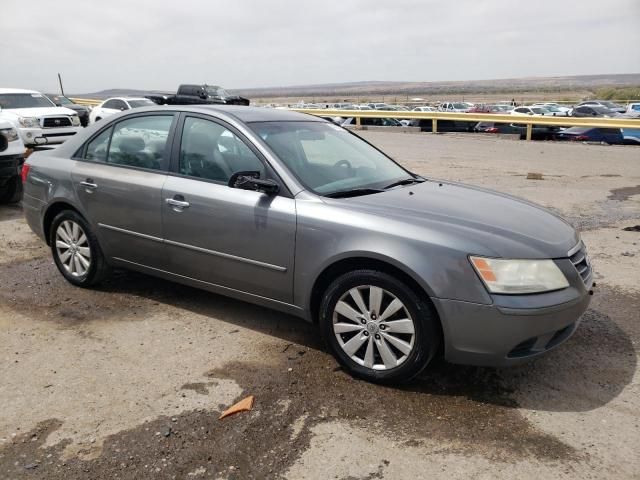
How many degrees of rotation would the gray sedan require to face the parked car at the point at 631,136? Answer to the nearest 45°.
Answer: approximately 90° to its left

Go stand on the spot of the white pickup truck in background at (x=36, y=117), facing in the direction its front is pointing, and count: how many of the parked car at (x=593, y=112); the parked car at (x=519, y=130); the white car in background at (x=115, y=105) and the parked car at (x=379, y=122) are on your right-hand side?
0

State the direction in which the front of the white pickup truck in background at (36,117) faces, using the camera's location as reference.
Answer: facing the viewer and to the right of the viewer

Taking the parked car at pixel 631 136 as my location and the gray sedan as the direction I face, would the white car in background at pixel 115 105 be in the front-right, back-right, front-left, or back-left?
front-right

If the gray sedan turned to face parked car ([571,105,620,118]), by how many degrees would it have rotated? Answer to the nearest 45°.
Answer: approximately 90° to its left

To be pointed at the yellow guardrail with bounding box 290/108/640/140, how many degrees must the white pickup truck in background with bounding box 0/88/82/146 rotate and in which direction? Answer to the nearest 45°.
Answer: approximately 45° to its left

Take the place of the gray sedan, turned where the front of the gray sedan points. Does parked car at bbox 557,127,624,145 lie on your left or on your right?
on your left

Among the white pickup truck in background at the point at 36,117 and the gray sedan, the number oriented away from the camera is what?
0

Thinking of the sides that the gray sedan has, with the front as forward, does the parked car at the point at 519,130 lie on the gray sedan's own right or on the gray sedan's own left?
on the gray sedan's own left

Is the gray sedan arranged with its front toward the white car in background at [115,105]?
no

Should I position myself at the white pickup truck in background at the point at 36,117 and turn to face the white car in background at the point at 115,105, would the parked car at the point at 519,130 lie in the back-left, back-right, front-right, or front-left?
front-right

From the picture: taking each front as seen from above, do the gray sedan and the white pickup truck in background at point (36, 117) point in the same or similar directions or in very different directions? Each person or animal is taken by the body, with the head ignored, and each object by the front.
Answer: same or similar directions

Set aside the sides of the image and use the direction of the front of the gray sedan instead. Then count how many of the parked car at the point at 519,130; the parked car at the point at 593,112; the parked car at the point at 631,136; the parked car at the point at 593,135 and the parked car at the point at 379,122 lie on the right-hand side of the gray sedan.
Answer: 0

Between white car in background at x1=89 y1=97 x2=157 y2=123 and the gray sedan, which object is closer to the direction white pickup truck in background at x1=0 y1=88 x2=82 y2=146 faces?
the gray sedan
